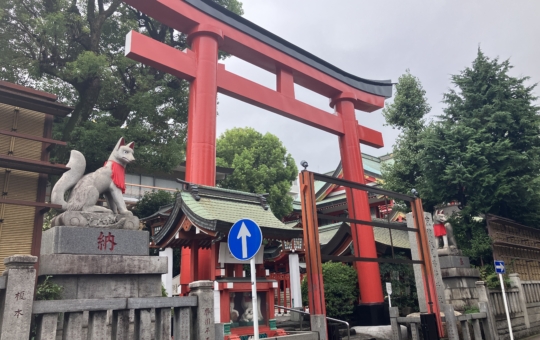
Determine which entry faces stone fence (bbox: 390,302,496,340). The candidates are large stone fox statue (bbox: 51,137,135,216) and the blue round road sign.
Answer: the large stone fox statue

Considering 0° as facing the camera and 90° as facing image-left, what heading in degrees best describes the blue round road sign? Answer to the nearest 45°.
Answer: approximately 0°

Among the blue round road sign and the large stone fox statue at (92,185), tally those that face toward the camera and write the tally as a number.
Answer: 1

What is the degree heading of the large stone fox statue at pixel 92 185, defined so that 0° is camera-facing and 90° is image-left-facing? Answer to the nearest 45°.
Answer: approximately 270°

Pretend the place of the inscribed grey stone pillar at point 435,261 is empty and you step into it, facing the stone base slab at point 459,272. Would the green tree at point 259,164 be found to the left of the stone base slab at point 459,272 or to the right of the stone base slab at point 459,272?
left

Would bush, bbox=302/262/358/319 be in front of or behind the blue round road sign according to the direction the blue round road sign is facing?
behind

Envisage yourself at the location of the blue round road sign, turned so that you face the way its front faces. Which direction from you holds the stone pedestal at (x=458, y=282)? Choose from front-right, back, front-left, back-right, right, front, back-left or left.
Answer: back-left

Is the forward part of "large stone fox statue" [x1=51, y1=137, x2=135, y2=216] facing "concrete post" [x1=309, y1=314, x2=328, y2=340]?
yes

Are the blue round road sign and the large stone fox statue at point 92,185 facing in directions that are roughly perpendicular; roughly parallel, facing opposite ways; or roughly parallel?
roughly perpendicular

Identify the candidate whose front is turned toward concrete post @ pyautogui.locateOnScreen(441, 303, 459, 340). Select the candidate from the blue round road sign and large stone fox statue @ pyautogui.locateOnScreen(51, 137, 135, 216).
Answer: the large stone fox statue

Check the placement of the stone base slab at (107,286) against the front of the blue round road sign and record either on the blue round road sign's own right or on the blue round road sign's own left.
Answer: on the blue round road sign's own right
